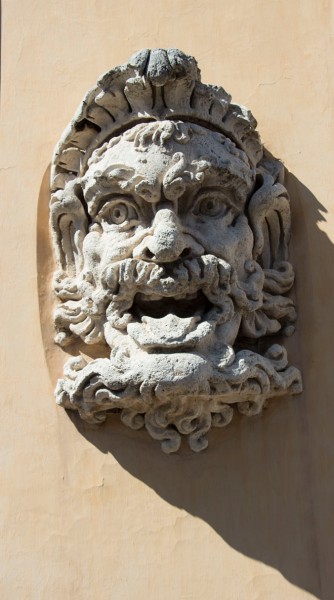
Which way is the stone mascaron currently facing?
toward the camera
